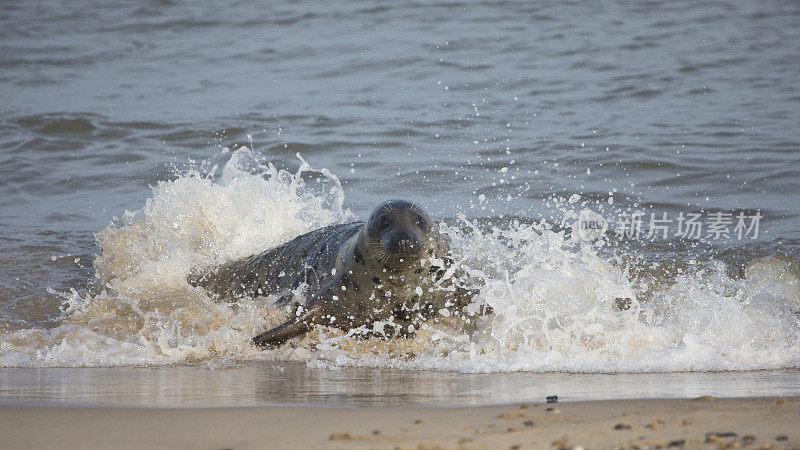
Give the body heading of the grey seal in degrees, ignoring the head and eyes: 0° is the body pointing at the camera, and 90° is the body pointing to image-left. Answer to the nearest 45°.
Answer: approximately 315°
